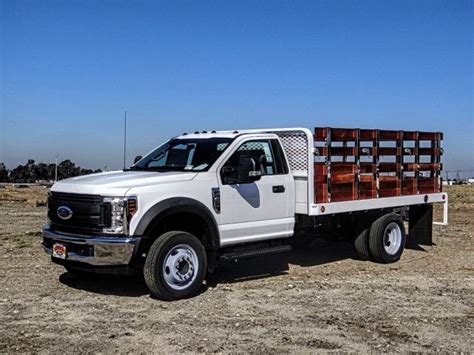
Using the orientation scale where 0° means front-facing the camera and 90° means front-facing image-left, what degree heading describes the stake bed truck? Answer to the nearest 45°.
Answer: approximately 45°
